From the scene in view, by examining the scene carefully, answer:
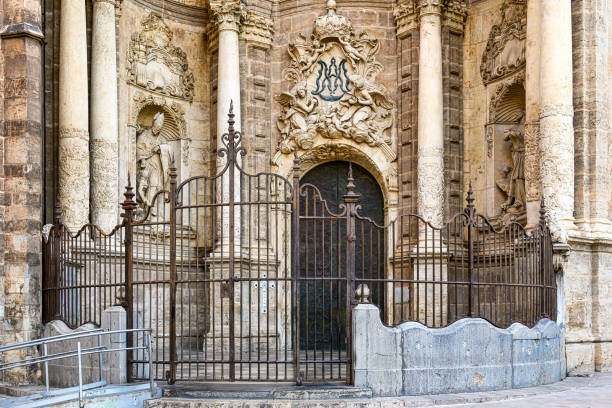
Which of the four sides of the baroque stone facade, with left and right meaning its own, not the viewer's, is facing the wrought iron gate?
front

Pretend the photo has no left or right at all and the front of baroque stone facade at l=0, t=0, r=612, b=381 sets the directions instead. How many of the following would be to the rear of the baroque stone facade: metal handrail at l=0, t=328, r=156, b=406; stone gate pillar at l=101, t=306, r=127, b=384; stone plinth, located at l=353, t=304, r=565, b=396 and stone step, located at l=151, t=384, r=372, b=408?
0

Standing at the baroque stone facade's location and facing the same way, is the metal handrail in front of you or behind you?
in front

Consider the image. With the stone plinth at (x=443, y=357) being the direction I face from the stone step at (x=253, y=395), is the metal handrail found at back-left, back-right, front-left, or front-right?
back-left

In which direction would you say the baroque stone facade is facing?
toward the camera

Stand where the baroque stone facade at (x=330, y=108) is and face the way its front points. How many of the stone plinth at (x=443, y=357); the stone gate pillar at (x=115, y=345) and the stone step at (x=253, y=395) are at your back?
0

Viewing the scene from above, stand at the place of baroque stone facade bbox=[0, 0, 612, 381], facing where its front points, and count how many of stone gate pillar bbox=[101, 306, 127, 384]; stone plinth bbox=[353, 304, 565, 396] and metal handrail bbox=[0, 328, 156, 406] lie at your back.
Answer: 0

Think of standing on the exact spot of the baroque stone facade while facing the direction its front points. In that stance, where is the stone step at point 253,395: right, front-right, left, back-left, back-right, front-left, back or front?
front

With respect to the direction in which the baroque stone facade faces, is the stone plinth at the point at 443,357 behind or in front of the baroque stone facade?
in front
